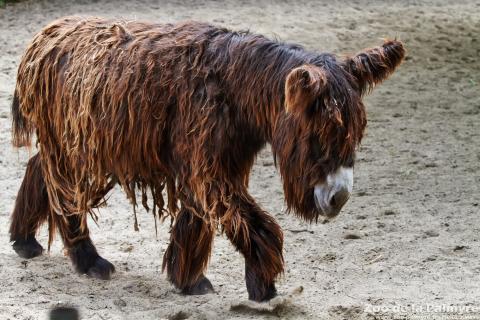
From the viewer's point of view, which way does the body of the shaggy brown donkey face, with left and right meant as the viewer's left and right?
facing the viewer and to the right of the viewer
